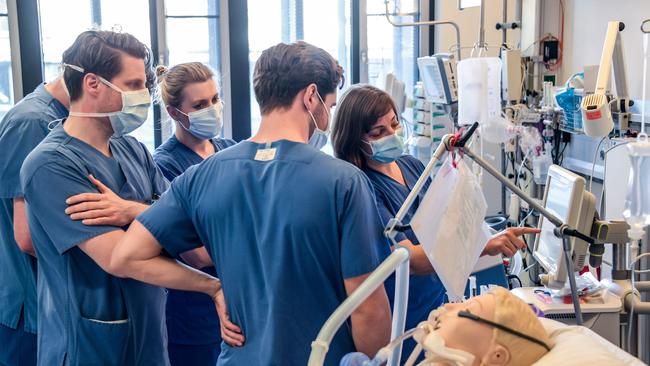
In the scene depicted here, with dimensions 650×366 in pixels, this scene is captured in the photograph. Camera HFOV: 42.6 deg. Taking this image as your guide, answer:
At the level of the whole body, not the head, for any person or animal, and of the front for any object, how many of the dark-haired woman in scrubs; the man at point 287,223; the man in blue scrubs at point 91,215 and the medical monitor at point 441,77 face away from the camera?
1

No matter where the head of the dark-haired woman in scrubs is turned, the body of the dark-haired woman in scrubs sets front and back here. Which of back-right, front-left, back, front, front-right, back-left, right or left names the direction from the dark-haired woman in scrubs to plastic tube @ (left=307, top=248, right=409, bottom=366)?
front-right

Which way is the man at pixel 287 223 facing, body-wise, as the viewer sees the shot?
away from the camera

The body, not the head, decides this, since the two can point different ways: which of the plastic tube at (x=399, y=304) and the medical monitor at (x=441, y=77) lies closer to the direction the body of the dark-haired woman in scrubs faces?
the plastic tube

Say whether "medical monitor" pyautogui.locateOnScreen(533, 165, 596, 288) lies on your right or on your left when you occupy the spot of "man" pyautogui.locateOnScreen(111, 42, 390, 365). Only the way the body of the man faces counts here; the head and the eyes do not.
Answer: on your right

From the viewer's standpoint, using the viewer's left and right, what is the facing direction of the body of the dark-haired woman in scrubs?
facing the viewer and to the right of the viewer

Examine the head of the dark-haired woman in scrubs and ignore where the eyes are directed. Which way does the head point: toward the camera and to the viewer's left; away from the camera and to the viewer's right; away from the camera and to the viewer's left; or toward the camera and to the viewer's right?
toward the camera and to the viewer's right

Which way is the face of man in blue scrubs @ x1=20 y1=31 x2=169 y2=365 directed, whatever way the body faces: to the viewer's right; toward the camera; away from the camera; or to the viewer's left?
to the viewer's right

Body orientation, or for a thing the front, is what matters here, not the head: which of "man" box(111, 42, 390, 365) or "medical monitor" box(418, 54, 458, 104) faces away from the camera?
the man

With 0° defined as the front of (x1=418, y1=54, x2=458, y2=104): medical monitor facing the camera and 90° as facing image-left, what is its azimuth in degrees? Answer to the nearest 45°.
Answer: approximately 45°

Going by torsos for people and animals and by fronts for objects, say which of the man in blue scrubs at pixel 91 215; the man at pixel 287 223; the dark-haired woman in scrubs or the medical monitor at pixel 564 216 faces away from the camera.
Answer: the man

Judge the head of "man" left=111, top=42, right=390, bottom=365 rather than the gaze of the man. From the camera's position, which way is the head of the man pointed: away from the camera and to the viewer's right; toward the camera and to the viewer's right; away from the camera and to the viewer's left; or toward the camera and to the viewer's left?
away from the camera and to the viewer's right

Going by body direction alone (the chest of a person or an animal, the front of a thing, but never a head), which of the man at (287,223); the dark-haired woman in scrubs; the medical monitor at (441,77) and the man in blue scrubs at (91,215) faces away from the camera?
the man
